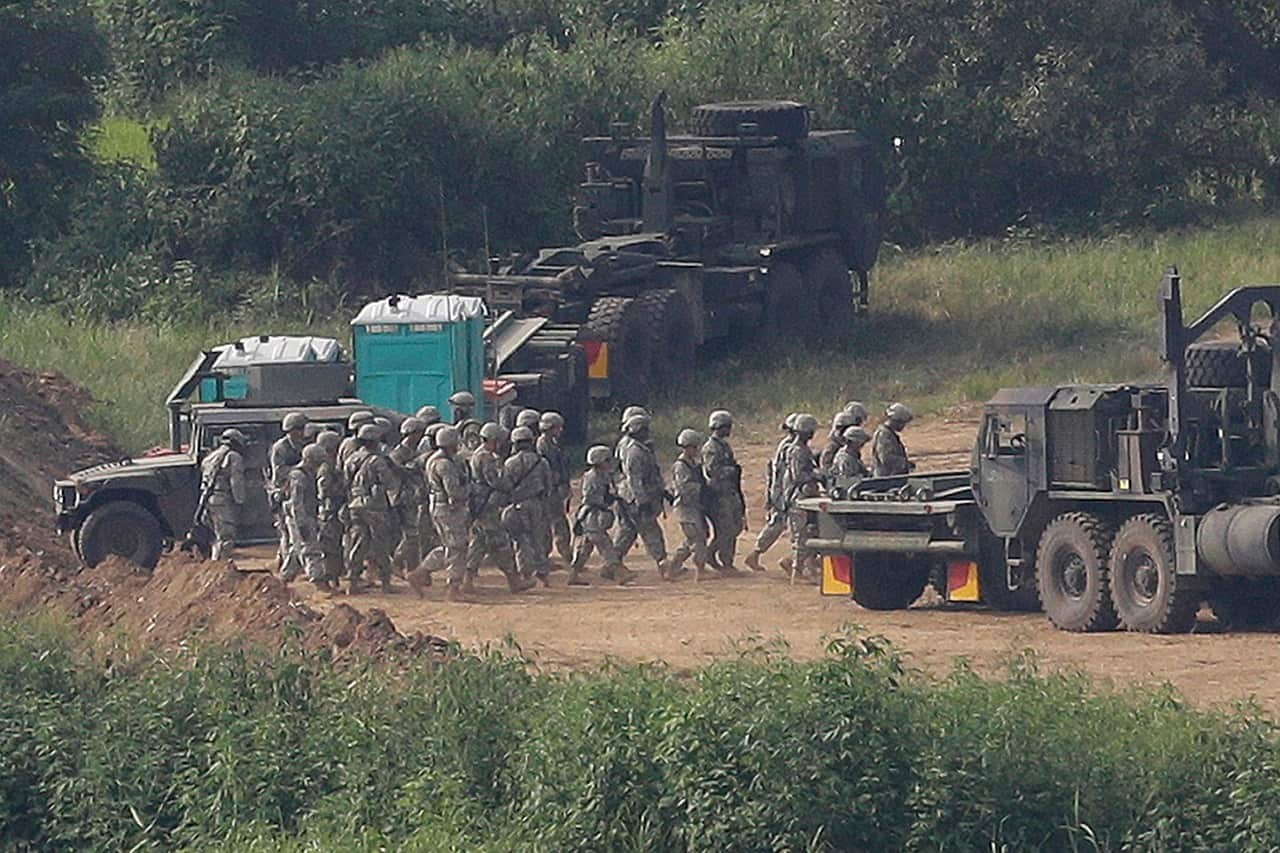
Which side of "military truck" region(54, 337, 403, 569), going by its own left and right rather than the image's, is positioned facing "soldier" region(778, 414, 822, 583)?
back

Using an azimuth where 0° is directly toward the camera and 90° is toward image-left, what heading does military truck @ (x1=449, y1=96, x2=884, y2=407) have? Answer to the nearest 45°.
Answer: approximately 225°

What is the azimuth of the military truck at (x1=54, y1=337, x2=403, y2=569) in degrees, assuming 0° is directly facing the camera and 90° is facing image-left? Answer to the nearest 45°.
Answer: approximately 90°
